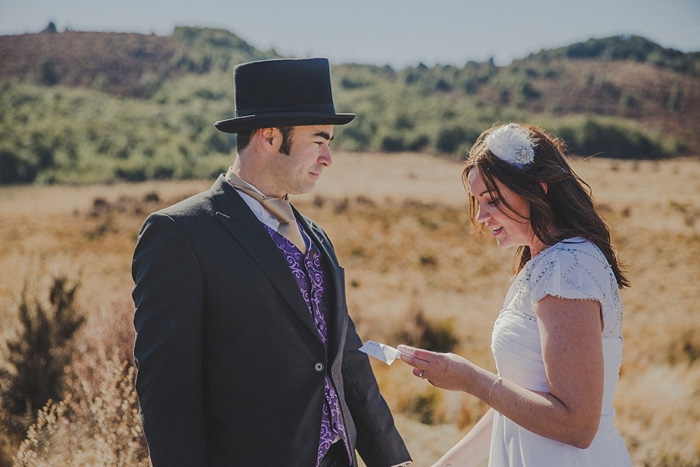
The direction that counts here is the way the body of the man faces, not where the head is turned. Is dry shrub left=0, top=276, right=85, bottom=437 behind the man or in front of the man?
behind

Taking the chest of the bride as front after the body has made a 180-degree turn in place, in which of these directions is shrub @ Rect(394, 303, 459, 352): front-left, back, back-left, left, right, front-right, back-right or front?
left

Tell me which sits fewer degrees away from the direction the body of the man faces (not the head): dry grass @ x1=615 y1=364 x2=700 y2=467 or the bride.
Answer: the bride

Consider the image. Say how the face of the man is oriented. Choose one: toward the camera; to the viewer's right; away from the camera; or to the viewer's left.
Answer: to the viewer's right

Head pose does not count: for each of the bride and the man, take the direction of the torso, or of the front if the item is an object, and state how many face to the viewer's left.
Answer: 1

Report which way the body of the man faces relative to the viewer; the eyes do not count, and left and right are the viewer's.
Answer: facing the viewer and to the right of the viewer

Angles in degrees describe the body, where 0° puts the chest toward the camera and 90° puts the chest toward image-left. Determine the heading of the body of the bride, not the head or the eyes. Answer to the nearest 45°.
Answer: approximately 90°

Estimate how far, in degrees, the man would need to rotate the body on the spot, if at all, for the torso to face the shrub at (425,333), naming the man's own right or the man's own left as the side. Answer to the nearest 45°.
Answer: approximately 135° to the man's own left

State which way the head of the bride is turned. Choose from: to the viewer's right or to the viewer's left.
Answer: to the viewer's left

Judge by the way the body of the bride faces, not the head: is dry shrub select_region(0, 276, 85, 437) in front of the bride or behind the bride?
in front
